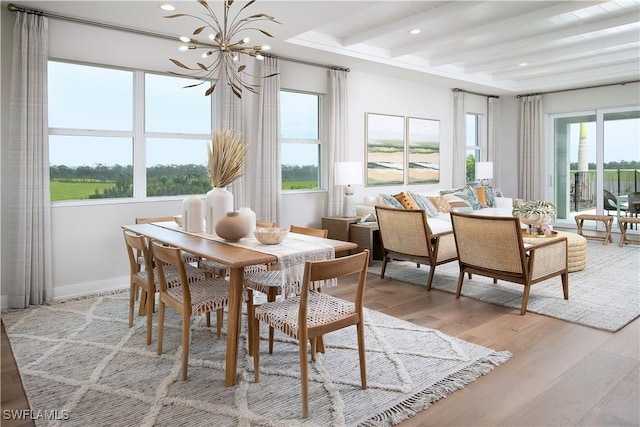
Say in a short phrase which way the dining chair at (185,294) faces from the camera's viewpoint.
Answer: facing away from the viewer and to the right of the viewer

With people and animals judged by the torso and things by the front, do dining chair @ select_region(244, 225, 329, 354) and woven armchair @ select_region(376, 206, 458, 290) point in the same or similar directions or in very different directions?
very different directions

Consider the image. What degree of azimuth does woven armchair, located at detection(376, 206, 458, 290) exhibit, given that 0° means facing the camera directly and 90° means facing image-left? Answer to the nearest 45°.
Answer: approximately 225°

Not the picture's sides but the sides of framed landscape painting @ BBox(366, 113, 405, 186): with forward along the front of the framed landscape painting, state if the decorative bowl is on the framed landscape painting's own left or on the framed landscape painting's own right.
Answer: on the framed landscape painting's own right

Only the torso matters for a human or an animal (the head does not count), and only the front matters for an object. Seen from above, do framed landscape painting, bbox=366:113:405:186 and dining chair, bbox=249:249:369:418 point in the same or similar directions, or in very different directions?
very different directions

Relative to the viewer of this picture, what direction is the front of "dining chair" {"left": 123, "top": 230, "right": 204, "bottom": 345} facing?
facing away from the viewer and to the right of the viewer
